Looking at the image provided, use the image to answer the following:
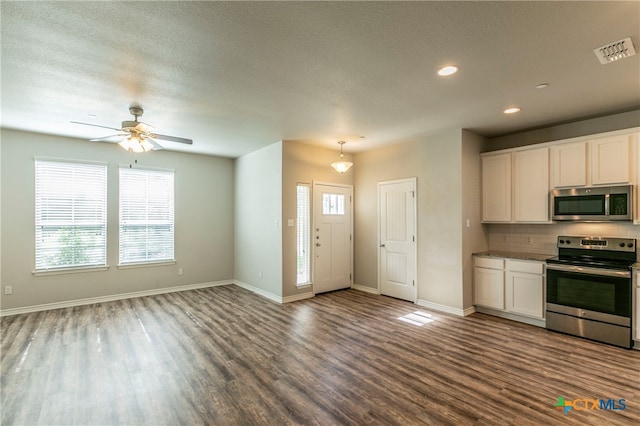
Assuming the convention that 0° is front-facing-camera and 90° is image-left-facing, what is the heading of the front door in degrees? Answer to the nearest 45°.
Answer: approximately 315°

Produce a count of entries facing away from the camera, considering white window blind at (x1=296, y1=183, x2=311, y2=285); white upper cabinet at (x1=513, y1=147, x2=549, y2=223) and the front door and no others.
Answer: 0

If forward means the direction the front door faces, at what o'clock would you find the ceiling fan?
The ceiling fan is roughly at 3 o'clock from the front door.

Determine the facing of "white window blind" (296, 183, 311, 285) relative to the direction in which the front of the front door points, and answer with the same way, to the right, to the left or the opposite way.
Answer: the same way

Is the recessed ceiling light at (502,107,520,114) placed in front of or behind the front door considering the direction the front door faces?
in front

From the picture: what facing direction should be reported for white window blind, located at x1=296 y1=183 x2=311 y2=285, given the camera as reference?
facing the viewer and to the right of the viewer

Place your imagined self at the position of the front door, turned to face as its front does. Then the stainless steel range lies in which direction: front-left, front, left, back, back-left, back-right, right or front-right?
front

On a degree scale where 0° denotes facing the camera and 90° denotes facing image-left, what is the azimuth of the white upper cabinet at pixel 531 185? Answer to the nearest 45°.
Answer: approximately 45°

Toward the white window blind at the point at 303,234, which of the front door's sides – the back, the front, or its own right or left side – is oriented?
right

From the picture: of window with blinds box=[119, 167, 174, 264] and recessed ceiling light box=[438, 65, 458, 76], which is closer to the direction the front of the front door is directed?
the recessed ceiling light
